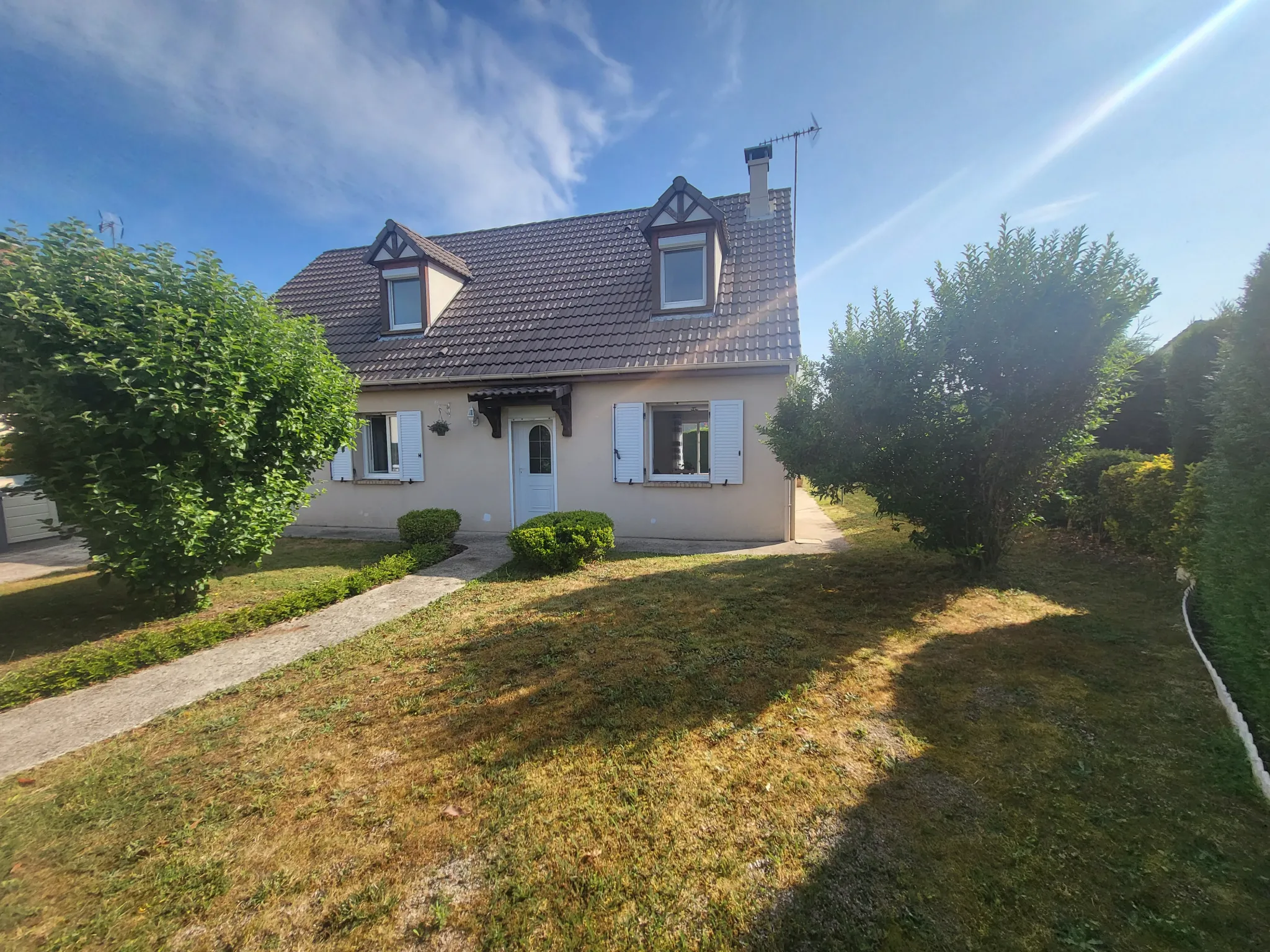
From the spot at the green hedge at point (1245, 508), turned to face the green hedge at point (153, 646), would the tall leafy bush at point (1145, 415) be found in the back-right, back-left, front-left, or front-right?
back-right

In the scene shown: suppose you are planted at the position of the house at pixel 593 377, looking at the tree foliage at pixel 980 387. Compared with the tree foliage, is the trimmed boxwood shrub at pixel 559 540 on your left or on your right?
right

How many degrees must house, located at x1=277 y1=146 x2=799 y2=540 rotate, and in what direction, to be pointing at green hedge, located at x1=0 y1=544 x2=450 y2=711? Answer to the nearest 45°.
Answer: approximately 45° to its right

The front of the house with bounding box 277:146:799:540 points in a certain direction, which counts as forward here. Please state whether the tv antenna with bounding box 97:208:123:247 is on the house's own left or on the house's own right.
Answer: on the house's own right

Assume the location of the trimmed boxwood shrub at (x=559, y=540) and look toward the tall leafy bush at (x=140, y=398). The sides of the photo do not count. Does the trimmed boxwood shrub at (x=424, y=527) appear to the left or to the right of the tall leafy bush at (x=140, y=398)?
right

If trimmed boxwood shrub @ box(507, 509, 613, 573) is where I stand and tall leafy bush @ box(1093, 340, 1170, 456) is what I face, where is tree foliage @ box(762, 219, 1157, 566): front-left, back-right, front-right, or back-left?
front-right

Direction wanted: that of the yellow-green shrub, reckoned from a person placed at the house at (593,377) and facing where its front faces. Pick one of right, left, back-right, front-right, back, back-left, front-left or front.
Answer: front-left

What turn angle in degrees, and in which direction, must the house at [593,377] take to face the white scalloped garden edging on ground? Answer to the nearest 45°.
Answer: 0° — it already faces it

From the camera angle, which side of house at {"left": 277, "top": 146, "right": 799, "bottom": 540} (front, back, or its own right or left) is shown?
front
